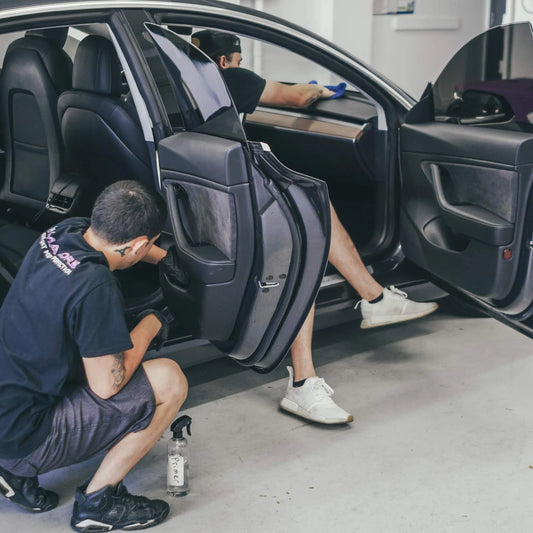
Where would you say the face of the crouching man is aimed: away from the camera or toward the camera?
away from the camera

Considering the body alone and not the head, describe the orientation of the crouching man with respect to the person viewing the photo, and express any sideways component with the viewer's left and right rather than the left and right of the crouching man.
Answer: facing away from the viewer and to the right of the viewer

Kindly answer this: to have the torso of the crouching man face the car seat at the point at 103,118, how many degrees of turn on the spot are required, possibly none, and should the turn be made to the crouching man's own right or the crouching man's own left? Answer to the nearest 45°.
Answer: approximately 45° to the crouching man's own left

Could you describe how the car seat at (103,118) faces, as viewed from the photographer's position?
facing away from the viewer and to the right of the viewer

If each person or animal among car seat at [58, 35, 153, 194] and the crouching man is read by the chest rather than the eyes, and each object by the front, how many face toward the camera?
0

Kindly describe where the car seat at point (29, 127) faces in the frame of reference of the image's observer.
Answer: facing away from the viewer and to the right of the viewer

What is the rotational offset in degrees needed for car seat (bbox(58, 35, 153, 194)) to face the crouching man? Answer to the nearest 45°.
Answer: approximately 135° to its right
